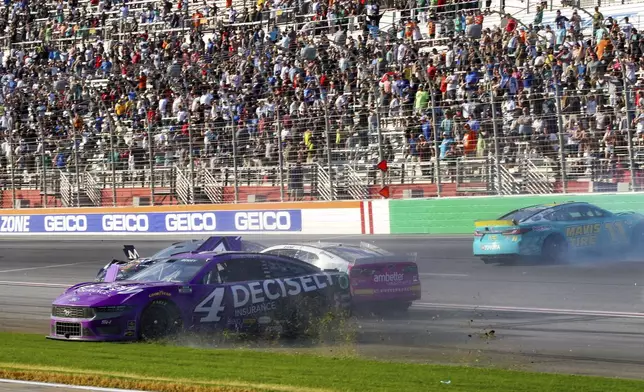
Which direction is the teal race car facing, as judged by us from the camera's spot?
facing away from the viewer and to the right of the viewer

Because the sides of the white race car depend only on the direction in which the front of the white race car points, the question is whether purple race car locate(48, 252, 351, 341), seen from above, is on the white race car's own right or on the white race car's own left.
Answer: on the white race car's own left

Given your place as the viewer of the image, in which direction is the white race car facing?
facing away from the viewer and to the left of the viewer

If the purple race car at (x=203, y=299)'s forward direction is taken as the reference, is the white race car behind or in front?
behind

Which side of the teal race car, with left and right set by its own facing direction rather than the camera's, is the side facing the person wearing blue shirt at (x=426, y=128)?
left

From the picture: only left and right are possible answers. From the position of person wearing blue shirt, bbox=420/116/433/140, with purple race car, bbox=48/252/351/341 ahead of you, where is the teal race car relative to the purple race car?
left

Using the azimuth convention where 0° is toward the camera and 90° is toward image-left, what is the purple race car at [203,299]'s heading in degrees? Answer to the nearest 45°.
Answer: approximately 45°
